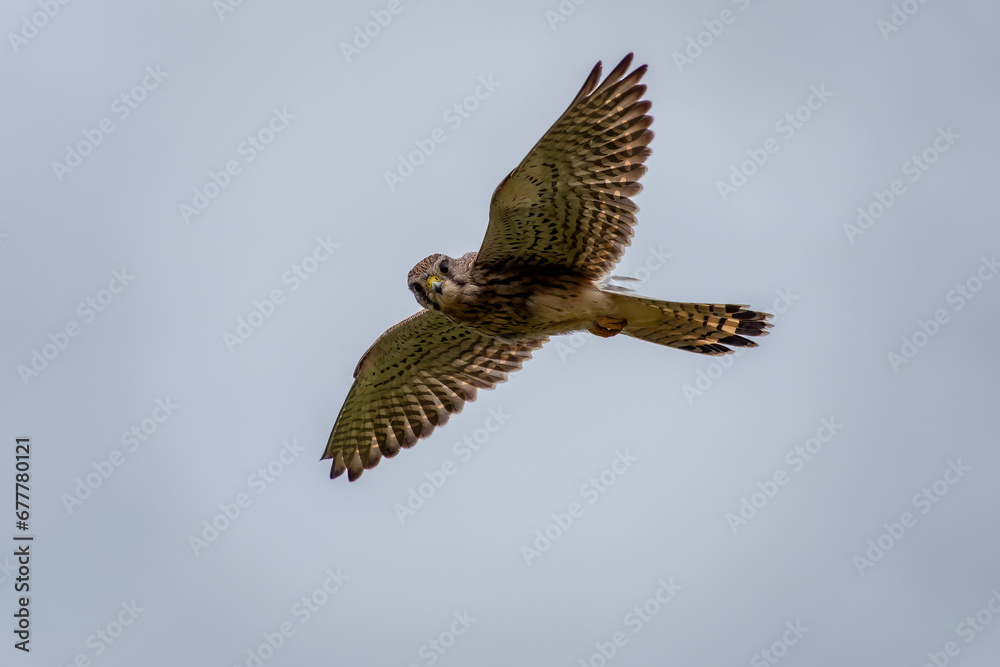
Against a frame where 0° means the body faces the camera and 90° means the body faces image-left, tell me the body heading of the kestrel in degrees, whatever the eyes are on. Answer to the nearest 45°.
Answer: approximately 90°
